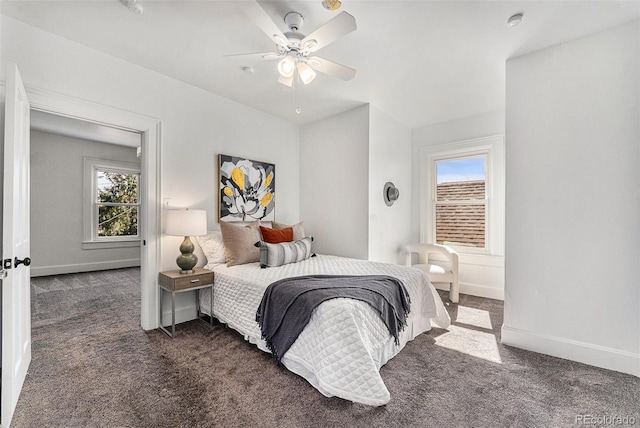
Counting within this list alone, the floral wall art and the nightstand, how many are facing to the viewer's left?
0

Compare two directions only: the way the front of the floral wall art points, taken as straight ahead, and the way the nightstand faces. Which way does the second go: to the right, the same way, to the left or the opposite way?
the same way

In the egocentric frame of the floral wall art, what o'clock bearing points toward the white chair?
The white chair is roughly at 11 o'clock from the floral wall art.

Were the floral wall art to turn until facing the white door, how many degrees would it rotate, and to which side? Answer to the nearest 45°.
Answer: approximately 90° to its right

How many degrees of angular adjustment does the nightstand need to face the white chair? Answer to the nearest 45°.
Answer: approximately 45° to its left

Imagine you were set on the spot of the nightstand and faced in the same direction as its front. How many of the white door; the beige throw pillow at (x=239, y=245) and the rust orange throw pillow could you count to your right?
1

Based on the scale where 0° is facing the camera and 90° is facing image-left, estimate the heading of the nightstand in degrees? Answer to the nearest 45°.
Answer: approximately 315°

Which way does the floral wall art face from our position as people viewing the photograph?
facing the viewer and to the right of the viewer

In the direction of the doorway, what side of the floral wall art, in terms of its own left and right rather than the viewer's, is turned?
right

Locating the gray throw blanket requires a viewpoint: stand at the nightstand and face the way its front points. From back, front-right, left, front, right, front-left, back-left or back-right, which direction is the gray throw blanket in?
front

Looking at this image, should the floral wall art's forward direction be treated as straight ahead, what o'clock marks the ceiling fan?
The ceiling fan is roughly at 1 o'clock from the floral wall art.
